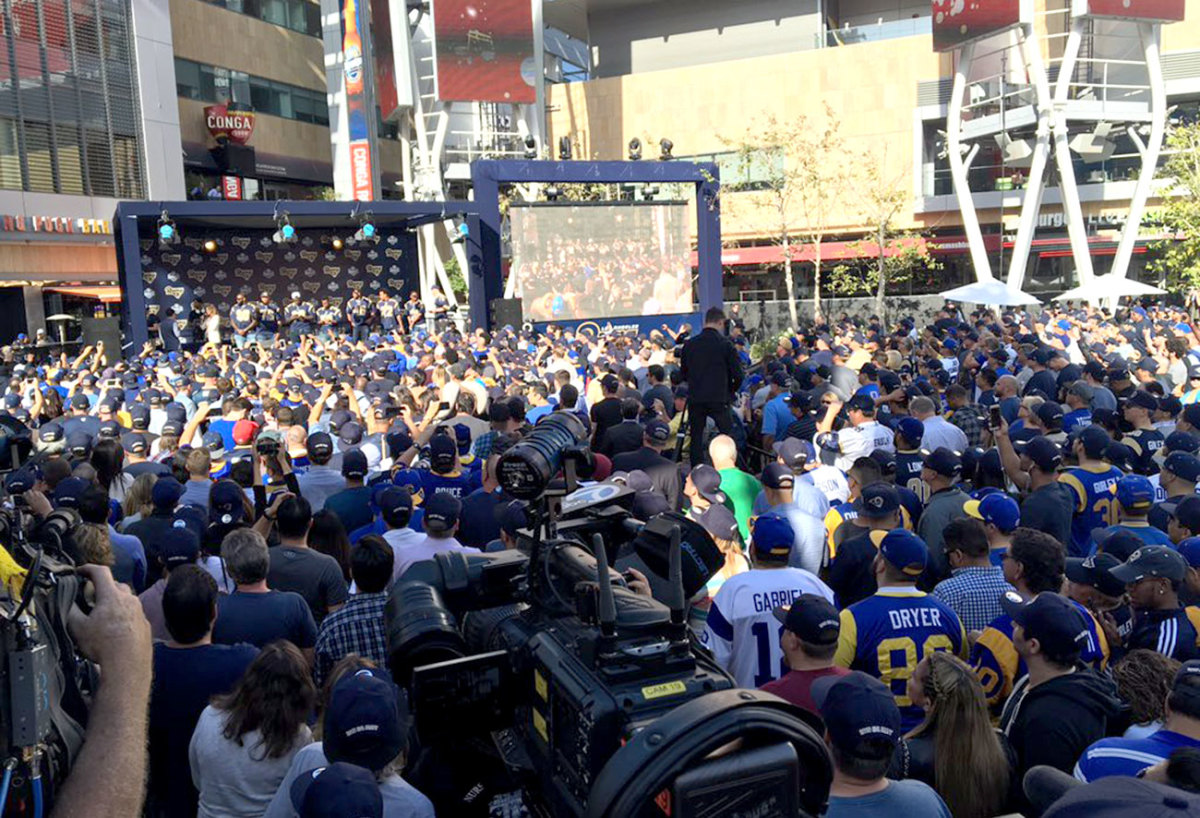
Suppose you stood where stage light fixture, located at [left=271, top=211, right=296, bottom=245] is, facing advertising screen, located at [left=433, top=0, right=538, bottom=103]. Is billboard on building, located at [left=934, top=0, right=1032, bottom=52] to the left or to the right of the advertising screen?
right

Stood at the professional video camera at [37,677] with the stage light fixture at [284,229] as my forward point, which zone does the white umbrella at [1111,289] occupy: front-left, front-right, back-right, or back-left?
front-right

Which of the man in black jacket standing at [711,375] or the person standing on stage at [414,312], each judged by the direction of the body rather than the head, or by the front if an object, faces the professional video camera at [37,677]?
the person standing on stage

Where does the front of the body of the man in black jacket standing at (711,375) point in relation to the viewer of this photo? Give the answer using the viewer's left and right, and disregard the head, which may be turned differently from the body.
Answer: facing away from the viewer

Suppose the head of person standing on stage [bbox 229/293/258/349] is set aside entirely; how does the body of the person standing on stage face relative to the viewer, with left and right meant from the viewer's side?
facing the viewer

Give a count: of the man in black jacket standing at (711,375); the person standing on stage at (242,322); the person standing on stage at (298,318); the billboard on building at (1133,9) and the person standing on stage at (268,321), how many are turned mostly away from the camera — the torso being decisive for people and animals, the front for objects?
1

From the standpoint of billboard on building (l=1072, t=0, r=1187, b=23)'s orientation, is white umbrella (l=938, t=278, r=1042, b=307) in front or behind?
in front

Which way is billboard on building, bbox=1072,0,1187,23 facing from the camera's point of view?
toward the camera

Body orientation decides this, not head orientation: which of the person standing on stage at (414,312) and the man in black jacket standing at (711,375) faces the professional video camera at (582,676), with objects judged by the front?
the person standing on stage

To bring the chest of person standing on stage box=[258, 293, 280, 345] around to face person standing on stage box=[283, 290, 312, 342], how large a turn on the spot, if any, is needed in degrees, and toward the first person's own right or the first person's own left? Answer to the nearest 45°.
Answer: approximately 90° to the first person's own left

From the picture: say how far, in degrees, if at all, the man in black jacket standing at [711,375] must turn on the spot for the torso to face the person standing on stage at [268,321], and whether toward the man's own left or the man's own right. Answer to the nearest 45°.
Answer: approximately 45° to the man's own left

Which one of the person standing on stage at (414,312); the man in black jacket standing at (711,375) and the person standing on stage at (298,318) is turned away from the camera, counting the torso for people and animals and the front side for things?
the man in black jacket standing

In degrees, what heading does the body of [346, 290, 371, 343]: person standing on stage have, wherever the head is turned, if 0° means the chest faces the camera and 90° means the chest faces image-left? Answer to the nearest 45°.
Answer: approximately 0°

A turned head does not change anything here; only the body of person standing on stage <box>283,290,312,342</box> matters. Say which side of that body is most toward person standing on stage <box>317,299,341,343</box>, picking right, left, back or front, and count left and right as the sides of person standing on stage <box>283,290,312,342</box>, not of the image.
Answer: left

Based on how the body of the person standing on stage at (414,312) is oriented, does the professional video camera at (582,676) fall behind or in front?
in front

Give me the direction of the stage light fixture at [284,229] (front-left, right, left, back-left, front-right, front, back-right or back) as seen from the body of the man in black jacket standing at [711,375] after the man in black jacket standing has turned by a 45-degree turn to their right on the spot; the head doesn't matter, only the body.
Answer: left

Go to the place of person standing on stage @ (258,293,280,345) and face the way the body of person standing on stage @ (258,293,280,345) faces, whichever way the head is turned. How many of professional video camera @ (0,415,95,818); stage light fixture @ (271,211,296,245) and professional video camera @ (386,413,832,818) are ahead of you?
3
